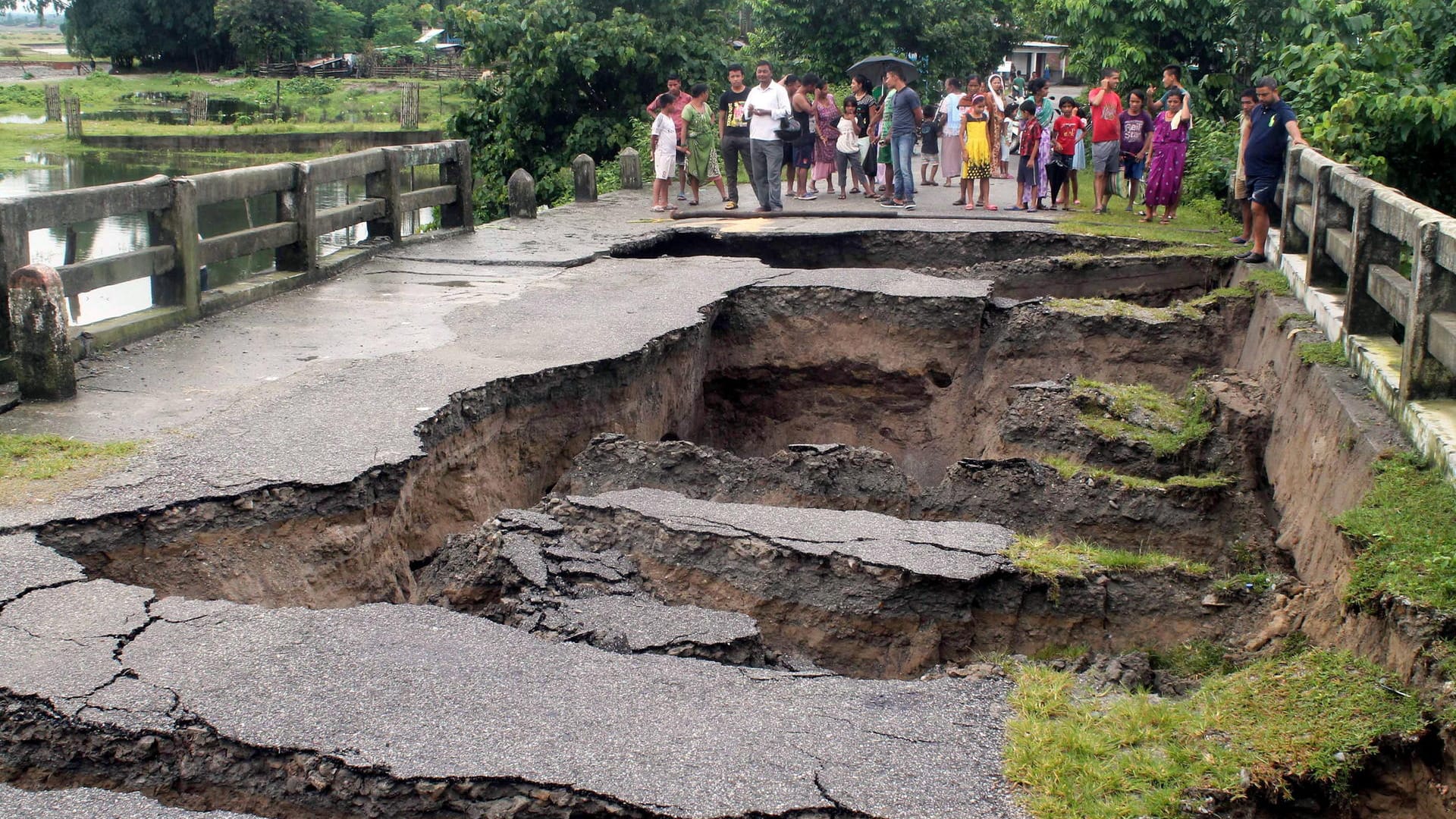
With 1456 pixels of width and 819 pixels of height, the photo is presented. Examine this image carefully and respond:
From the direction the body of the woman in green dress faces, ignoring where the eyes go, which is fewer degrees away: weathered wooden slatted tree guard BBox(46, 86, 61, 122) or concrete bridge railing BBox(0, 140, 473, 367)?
the concrete bridge railing

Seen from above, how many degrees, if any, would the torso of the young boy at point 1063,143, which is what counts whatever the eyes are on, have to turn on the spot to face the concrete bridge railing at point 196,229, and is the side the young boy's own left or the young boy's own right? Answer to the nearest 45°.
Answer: approximately 45° to the young boy's own right

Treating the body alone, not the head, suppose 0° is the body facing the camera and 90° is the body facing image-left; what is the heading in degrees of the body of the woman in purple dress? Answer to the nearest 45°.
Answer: approximately 45°

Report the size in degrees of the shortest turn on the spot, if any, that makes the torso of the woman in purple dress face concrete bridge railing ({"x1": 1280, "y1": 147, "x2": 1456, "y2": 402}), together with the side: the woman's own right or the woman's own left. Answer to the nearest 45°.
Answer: approximately 45° to the woman's own left

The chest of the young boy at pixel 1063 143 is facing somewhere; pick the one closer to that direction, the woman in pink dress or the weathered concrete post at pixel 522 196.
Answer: the weathered concrete post

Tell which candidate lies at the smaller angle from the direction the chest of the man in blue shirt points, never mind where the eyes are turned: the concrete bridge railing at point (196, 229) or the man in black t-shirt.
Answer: the concrete bridge railing

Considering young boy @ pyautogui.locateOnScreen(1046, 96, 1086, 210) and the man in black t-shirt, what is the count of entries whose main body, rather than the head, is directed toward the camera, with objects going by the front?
2

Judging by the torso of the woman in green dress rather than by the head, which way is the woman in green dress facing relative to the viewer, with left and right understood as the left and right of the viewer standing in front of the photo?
facing the viewer and to the right of the viewer

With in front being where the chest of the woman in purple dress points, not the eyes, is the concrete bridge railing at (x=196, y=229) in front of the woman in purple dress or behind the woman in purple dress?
in front
